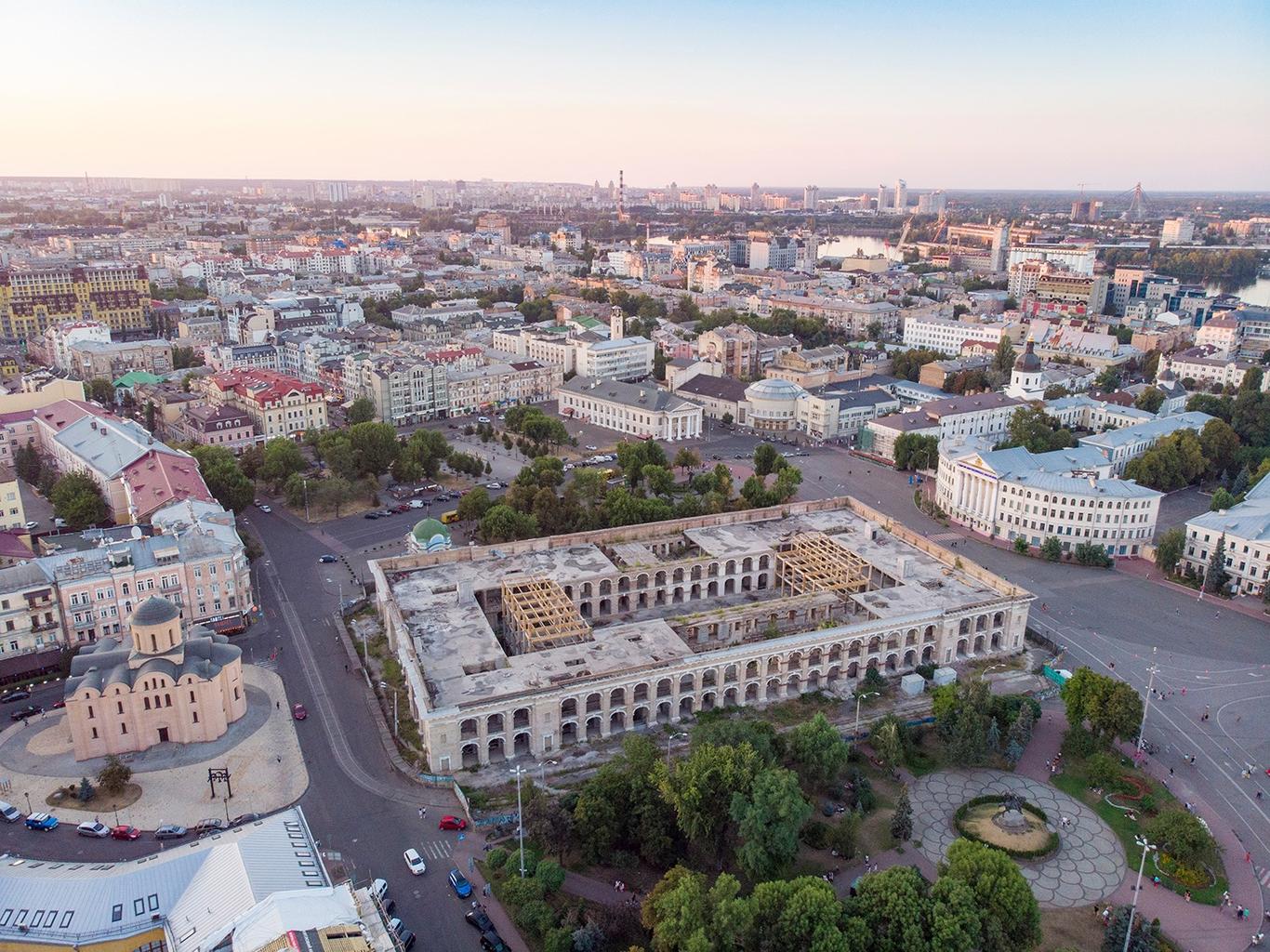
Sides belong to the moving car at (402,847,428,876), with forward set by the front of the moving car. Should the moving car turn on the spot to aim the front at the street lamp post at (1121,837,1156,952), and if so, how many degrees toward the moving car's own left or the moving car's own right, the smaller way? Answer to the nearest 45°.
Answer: approximately 45° to the moving car's own left

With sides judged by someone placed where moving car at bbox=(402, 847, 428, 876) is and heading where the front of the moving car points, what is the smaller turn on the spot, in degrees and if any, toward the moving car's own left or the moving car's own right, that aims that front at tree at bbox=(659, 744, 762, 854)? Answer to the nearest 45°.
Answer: approximately 45° to the moving car's own left

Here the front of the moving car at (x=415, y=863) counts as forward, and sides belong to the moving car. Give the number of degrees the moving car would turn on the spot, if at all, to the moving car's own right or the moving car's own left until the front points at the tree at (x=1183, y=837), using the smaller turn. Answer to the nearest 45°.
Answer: approximately 45° to the moving car's own left

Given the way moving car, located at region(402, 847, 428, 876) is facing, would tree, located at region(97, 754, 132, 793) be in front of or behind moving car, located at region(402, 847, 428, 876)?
behind

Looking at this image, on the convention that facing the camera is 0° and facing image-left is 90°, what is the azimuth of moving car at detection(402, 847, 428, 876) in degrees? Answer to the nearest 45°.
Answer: approximately 315°

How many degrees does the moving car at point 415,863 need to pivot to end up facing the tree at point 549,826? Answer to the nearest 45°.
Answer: approximately 45° to its left

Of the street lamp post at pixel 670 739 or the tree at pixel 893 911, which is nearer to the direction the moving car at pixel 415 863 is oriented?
the tree
